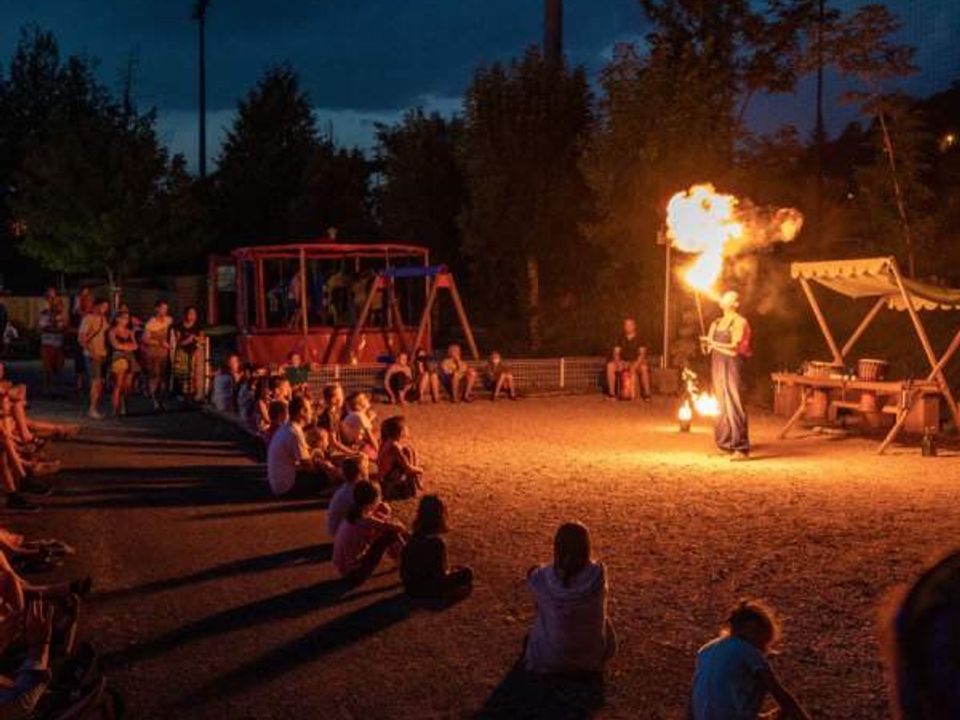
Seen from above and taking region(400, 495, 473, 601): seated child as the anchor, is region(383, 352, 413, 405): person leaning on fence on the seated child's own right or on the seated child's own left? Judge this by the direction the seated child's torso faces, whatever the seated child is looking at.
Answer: on the seated child's own left

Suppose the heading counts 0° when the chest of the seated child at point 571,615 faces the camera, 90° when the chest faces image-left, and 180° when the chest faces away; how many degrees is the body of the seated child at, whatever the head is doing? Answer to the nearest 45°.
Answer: approximately 180°

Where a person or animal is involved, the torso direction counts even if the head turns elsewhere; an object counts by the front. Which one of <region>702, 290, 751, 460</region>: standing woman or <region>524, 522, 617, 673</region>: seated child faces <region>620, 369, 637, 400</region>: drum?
the seated child

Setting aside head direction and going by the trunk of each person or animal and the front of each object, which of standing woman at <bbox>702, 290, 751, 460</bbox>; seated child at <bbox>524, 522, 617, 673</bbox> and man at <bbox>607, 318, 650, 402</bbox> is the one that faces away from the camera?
the seated child

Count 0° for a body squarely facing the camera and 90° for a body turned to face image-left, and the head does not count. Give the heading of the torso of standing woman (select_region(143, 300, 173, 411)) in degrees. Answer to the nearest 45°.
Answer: approximately 315°

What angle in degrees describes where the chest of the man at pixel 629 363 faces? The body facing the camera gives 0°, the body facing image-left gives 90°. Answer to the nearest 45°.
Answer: approximately 0°

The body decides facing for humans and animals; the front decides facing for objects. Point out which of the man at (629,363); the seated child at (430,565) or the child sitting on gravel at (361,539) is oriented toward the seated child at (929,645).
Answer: the man

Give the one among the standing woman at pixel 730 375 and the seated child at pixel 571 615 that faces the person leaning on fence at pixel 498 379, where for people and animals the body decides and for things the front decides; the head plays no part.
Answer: the seated child

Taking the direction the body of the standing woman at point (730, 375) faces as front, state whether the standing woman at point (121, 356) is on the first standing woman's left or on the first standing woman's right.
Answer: on the first standing woman's right

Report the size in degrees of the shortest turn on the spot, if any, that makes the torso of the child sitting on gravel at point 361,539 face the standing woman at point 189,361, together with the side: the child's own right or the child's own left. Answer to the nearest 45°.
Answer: approximately 45° to the child's own left

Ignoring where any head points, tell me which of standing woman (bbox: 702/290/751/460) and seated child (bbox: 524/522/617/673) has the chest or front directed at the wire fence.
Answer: the seated child
